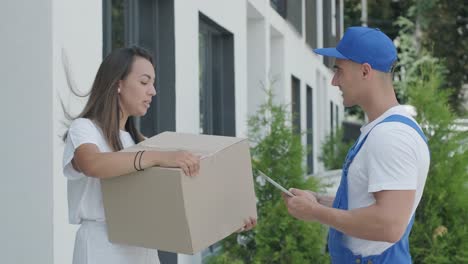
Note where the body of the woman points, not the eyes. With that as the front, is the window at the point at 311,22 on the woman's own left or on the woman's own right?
on the woman's own left

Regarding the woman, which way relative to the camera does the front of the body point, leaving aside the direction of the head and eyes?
to the viewer's right

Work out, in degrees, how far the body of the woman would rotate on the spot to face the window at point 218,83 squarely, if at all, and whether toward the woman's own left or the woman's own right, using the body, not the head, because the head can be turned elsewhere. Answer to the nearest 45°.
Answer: approximately 90° to the woman's own left

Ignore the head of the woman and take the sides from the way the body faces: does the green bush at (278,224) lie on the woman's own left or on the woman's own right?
on the woman's own left

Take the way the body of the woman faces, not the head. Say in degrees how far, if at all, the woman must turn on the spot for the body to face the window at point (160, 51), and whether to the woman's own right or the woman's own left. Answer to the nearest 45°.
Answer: approximately 90° to the woman's own left

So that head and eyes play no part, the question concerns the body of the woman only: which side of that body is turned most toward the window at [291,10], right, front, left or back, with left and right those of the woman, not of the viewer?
left

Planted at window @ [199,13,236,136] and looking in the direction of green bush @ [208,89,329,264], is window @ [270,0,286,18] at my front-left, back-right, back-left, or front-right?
back-left
